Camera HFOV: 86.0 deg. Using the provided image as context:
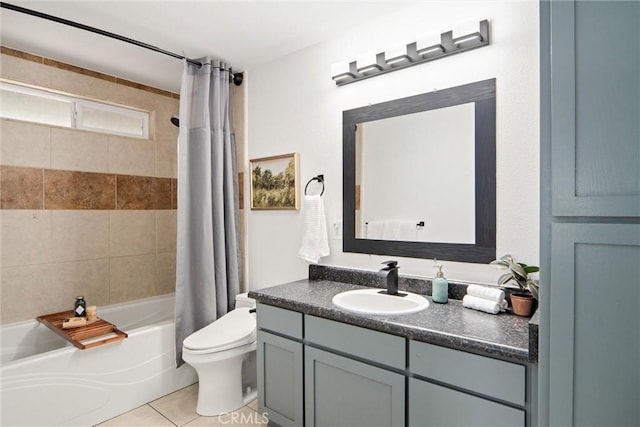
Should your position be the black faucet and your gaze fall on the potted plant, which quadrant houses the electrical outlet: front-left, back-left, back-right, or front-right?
back-left

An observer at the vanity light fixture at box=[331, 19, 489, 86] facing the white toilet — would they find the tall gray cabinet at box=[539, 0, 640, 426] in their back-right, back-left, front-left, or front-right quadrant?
back-left

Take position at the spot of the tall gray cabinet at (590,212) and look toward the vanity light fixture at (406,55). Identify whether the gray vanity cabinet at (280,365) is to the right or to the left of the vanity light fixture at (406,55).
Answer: left

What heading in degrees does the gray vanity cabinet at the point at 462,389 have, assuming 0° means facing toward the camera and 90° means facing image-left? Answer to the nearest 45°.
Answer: approximately 45°

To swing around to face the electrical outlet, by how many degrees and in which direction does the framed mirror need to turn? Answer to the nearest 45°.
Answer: approximately 45° to its right

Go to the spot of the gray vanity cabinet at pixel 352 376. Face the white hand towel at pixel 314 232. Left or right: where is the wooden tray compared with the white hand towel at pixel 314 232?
left

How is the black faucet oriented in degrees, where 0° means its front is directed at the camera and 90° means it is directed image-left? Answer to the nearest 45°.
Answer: approximately 45°
